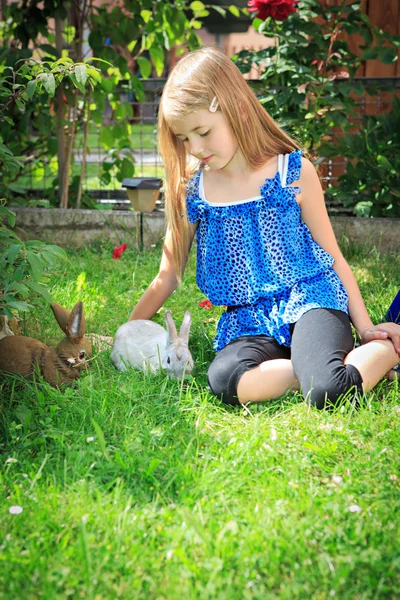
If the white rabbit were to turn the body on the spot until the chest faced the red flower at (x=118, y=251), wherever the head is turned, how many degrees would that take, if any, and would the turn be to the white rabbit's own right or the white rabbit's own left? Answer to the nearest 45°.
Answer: approximately 135° to the white rabbit's own left

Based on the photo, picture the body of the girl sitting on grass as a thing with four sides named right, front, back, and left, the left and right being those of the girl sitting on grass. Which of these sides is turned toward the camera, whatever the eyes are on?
front

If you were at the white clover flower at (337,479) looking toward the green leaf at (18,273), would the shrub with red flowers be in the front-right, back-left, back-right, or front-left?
front-right

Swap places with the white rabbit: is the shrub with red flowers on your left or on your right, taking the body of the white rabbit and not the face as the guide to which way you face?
on your left

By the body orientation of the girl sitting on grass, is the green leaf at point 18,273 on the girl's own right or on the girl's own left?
on the girl's own right

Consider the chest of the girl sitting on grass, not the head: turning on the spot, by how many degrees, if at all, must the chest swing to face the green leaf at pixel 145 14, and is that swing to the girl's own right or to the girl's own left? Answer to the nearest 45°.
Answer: approximately 180°

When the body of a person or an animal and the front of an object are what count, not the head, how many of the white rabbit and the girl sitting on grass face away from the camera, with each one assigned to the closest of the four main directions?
0

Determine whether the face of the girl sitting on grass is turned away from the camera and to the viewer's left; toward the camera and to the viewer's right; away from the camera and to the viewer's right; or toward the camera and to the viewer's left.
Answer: toward the camera and to the viewer's left

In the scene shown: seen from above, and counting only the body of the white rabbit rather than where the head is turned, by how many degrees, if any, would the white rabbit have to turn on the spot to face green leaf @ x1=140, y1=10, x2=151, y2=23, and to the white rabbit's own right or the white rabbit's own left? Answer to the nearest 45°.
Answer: approximately 135° to the white rabbit's own left

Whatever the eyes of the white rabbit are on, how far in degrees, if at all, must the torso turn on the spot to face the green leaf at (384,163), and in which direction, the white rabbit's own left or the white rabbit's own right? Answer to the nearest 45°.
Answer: approximately 90° to the white rabbit's own left

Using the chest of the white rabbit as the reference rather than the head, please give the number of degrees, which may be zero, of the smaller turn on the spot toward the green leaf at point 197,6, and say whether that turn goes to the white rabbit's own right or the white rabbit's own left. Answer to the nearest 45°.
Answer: approximately 135° to the white rabbit's own left
